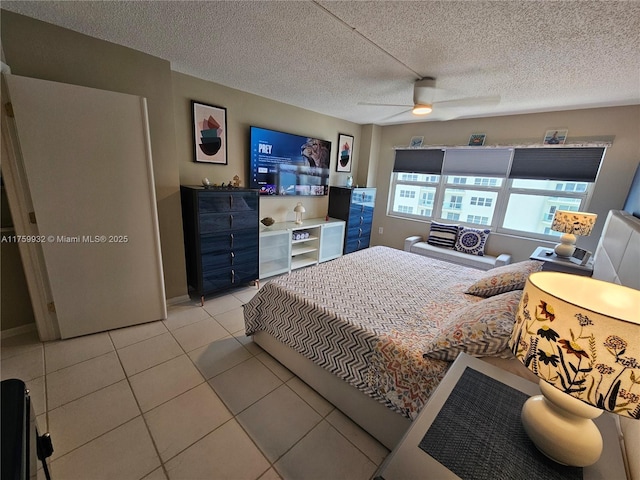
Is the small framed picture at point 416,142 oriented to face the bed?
yes

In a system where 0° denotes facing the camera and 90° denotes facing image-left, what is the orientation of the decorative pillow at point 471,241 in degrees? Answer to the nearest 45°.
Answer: approximately 0°

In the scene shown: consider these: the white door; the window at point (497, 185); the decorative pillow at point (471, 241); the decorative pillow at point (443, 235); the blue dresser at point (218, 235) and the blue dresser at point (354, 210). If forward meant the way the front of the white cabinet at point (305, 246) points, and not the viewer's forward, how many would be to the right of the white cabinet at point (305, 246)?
2

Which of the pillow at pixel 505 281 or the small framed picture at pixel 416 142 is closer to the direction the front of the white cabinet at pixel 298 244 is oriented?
the pillow

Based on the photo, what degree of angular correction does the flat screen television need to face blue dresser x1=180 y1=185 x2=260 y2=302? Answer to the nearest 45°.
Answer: approximately 90° to its right

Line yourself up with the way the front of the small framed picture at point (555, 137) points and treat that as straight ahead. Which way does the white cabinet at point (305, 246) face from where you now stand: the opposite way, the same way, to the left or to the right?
to the left

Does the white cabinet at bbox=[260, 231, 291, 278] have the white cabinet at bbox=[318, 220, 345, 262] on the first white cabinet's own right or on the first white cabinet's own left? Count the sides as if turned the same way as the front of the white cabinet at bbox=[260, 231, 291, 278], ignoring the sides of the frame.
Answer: on the first white cabinet's own left

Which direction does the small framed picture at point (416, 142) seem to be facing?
toward the camera

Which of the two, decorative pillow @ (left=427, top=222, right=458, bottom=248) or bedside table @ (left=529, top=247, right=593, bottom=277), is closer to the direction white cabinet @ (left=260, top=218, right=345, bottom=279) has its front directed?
the bedside table

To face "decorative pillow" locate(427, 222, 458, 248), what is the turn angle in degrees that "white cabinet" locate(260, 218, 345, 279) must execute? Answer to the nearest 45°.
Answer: approximately 45° to its left

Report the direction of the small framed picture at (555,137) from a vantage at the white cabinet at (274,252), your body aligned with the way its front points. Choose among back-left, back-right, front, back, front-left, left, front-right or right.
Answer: front-left

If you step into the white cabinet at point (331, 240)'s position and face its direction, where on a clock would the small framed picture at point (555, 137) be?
The small framed picture is roughly at 11 o'clock from the white cabinet.

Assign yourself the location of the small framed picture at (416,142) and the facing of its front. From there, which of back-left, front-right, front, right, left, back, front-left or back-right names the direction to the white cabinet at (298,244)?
front-right

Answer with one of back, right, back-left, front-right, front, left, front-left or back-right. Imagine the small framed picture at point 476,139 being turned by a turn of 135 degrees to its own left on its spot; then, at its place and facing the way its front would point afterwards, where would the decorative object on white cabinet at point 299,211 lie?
back

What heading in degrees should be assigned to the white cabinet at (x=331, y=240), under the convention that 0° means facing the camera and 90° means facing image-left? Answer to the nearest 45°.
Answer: approximately 315°

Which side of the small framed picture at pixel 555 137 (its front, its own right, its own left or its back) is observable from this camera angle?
front

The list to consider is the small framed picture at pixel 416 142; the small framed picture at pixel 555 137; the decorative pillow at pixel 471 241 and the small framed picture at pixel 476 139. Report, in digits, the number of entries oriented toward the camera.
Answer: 4

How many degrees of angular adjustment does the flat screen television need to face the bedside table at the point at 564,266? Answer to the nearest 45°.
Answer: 0° — it already faces it
